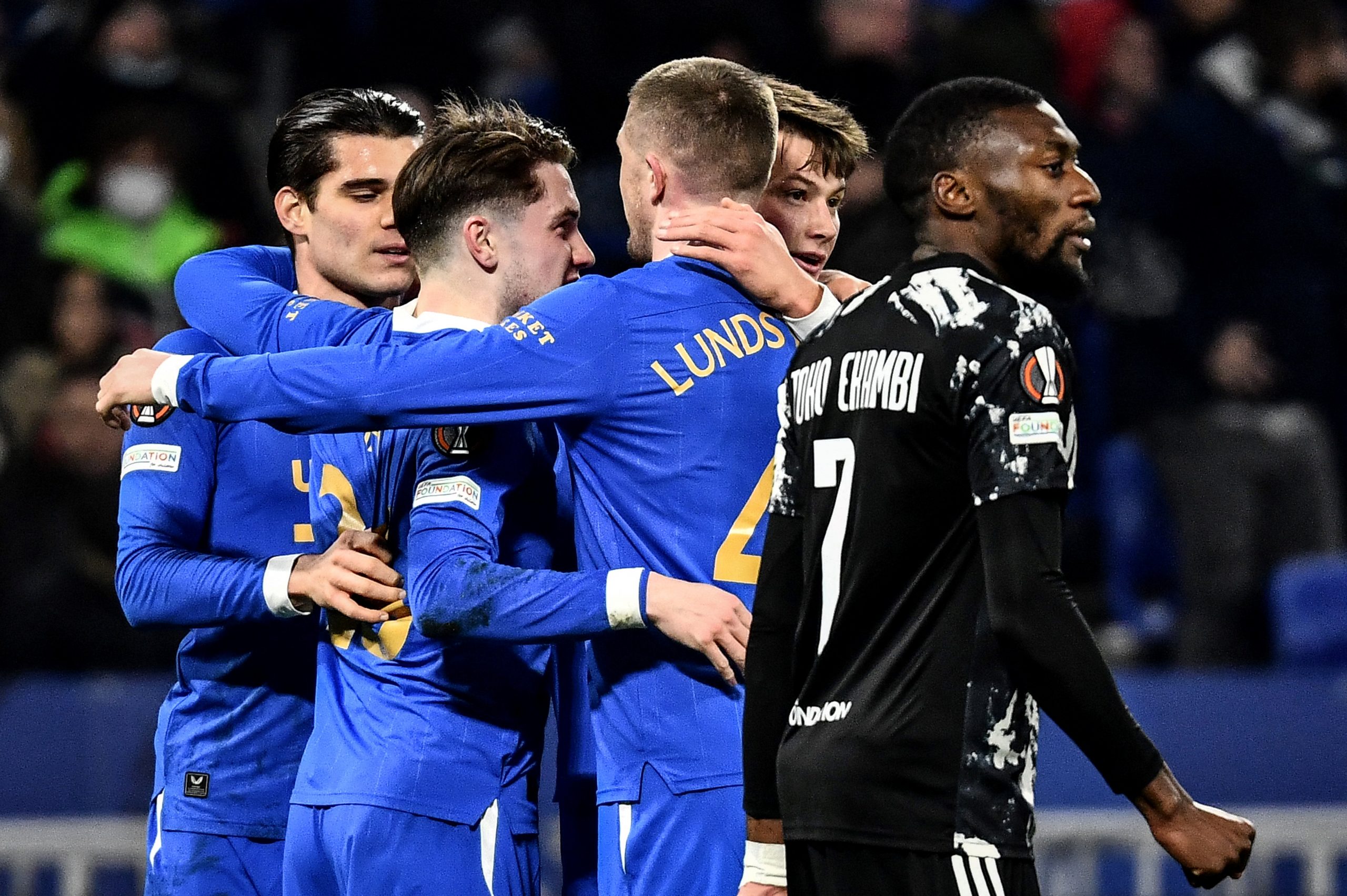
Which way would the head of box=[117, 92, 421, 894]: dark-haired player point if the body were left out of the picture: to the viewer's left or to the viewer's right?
to the viewer's right

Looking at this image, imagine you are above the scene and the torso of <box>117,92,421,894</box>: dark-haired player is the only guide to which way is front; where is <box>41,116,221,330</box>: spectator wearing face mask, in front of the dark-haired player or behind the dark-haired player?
behind

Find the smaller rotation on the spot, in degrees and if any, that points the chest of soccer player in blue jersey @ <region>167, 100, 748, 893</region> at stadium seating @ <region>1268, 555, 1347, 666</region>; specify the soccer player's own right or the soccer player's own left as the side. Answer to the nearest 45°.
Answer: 0° — they already face it

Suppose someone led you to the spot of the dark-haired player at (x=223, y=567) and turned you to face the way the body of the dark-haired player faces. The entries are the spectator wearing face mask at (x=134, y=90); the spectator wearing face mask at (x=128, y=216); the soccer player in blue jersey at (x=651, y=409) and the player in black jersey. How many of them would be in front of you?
2

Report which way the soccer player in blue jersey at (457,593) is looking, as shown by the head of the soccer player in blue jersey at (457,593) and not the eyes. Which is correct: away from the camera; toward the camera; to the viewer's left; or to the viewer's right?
to the viewer's right

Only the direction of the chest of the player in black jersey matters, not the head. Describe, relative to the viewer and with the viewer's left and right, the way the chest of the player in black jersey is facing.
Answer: facing away from the viewer and to the right of the viewer

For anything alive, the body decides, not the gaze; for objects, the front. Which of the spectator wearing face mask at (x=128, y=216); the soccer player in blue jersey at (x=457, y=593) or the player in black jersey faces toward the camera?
the spectator wearing face mask

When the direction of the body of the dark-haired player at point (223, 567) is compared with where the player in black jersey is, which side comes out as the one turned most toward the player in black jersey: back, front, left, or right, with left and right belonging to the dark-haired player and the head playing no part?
front
